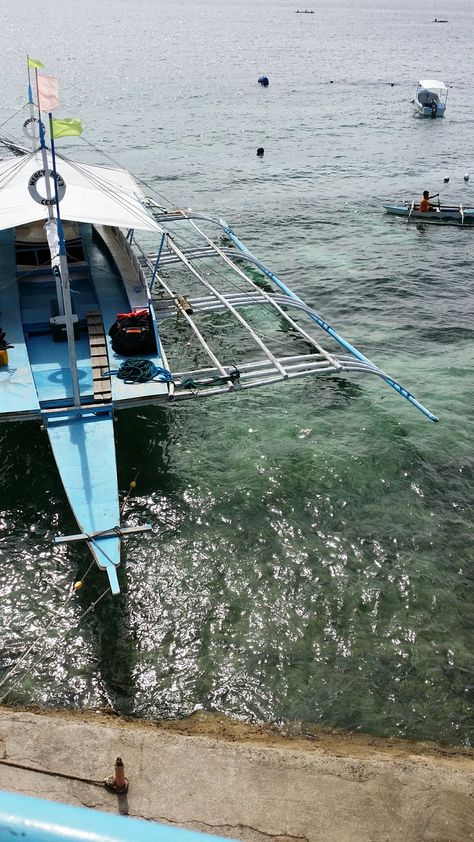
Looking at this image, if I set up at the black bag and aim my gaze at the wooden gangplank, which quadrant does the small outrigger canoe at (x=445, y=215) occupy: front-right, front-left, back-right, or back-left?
back-right

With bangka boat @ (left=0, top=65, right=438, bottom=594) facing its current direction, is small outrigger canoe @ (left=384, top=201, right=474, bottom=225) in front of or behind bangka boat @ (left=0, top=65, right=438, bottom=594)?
behind

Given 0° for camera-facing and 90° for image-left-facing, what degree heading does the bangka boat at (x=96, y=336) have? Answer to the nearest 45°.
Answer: approximately 0°
